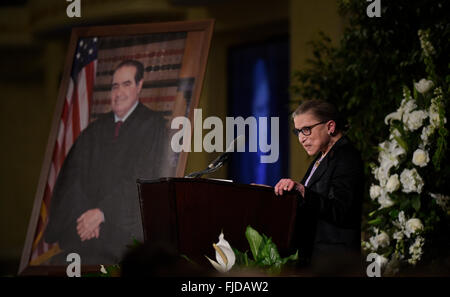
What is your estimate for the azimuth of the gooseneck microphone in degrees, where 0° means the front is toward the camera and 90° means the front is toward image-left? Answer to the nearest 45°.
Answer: approximately 270°

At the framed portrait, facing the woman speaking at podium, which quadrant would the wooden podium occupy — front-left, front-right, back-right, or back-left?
front-right

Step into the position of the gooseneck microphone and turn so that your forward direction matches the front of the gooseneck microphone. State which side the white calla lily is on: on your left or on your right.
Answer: on your right

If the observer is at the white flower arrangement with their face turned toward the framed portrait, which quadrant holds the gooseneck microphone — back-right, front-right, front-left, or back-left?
front-left

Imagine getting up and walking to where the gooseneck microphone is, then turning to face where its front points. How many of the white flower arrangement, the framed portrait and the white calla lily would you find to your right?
1

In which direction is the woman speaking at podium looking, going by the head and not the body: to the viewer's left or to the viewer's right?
to the viewer's left
